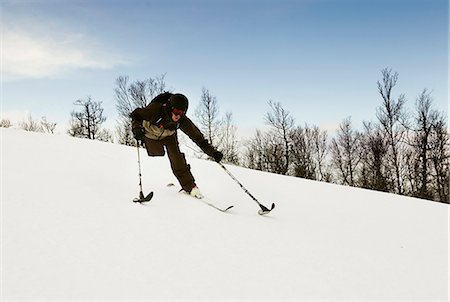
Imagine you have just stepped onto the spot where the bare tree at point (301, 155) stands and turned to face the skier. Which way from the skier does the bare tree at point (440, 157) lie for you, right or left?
left

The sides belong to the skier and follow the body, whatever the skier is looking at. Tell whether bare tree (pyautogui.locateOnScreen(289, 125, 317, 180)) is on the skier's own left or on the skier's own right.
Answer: on the skier's own left

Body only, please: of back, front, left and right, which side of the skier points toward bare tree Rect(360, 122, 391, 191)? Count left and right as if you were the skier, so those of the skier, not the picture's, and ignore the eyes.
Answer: left

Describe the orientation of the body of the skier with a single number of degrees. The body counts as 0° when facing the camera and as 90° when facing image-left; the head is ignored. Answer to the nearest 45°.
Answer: approximately 315°

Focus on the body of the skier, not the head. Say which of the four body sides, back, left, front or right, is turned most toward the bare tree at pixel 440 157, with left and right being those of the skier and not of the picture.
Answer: left
